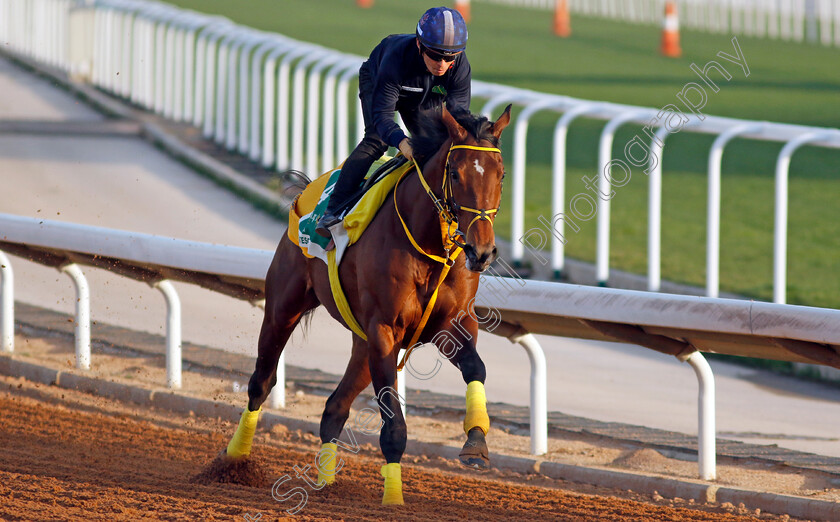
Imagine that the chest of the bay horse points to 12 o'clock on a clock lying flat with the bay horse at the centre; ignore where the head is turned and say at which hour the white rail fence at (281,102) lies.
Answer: The white rail fence is roughly at 7 o'clock from the bay horse.

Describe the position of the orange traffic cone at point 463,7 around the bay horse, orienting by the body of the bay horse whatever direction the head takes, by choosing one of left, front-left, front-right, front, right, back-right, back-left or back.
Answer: back-left

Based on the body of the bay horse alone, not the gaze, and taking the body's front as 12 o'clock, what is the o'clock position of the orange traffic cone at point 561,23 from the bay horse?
The orange traffic cone is roughly at 8 o'clock from the bay horse.

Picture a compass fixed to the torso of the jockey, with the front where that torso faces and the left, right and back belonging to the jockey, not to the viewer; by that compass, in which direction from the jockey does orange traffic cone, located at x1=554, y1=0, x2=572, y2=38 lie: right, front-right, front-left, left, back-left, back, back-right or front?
back-left

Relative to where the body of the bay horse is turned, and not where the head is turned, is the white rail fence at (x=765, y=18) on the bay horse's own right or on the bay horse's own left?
on the bay horse's own left

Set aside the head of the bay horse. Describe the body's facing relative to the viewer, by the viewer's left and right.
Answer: facing the viewer and to the right of the viewer

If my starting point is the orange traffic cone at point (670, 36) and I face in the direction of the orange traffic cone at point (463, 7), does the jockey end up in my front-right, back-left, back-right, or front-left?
back-left

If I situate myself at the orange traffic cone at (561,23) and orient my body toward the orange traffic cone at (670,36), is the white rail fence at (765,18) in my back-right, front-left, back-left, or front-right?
front-left

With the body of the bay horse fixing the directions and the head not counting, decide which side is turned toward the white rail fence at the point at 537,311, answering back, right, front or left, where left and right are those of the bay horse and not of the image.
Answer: left
